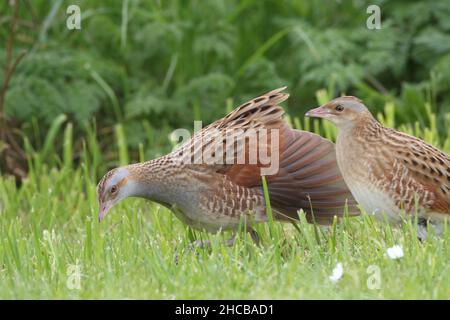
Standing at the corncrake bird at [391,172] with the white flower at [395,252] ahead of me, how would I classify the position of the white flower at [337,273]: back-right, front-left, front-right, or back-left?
front-right

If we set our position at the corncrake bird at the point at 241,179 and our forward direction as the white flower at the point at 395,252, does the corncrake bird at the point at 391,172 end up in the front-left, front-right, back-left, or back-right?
front-left

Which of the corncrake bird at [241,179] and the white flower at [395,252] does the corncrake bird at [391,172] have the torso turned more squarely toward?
the corncrake bird

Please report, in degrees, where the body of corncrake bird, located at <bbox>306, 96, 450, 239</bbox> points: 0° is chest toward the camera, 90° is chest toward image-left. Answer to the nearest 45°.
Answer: approximately 90°

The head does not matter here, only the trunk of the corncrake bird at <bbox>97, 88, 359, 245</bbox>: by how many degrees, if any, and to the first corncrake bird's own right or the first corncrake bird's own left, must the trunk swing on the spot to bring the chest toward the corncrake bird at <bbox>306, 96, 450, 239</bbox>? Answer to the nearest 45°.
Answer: approximately 180°

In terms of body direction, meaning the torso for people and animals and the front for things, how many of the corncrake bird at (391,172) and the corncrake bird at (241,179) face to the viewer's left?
2

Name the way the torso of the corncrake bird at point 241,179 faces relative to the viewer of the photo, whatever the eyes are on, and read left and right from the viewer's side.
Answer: facing to the left of the viewer

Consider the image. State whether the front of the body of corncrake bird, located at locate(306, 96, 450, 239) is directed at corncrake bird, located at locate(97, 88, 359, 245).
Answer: yes

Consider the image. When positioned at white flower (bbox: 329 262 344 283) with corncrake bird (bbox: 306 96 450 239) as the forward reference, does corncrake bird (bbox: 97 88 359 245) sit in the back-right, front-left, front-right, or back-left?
front-left

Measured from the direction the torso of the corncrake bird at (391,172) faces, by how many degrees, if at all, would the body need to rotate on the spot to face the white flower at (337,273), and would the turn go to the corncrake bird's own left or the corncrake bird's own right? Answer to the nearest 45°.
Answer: approximately 90° to the corncrake bird's own left

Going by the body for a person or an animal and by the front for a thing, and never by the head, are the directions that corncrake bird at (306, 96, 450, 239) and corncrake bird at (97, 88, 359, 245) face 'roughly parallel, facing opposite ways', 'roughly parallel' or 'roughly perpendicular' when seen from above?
roughly parallel

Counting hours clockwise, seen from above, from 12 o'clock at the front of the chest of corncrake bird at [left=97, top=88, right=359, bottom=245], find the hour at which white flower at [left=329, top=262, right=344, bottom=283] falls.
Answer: The white flower is roughly at 8 o'clock from the corncrake bird.

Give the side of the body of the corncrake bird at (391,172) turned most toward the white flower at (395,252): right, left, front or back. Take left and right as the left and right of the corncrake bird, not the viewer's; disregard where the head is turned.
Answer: left

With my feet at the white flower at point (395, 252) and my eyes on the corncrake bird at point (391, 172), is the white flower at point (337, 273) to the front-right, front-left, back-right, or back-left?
back-left
